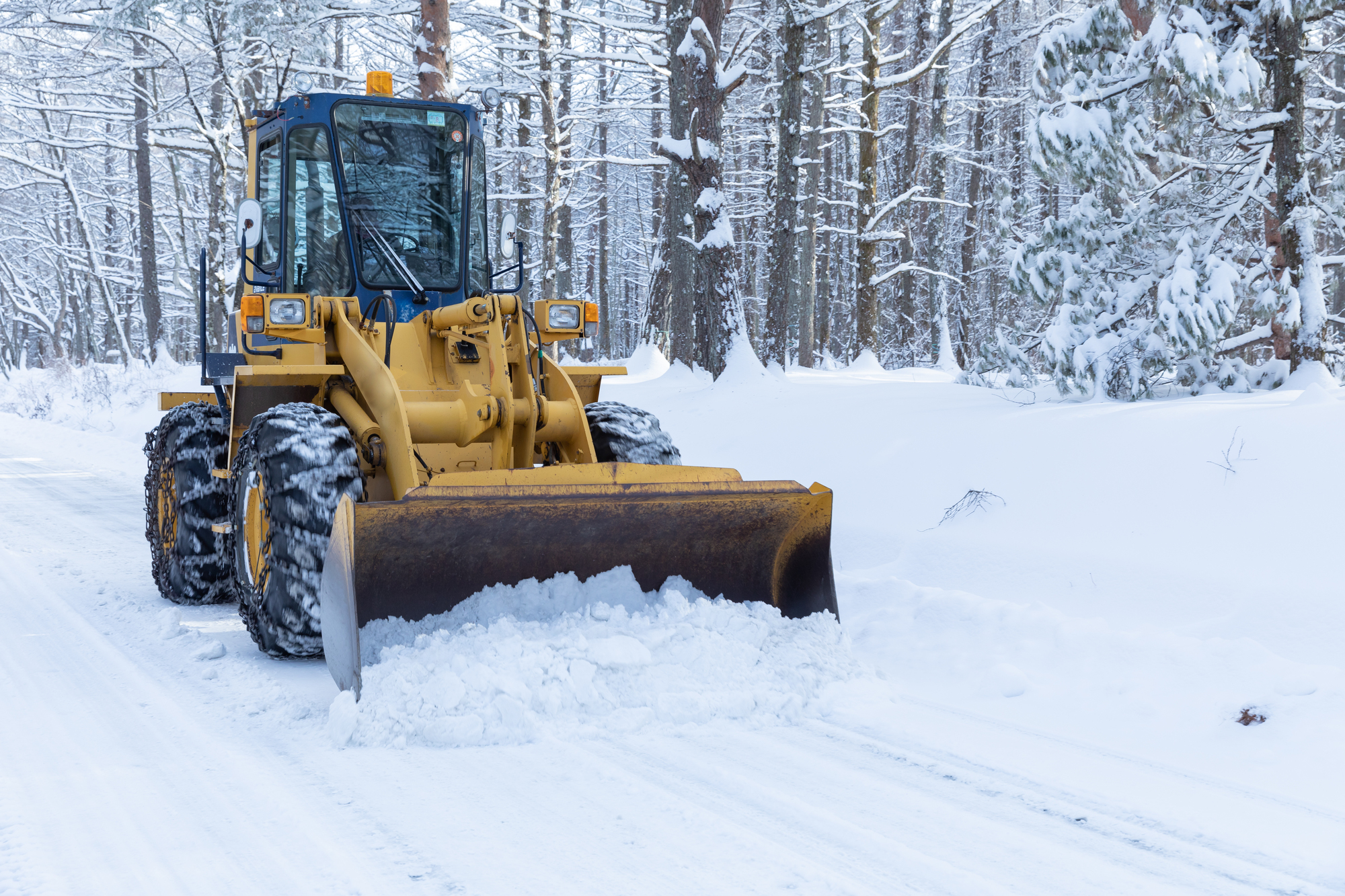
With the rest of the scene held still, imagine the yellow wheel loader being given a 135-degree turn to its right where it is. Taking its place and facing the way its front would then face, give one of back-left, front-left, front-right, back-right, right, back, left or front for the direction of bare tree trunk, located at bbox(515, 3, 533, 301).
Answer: right

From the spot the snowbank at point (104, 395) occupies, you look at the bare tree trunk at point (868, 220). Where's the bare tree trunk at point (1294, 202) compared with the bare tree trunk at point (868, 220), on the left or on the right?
right

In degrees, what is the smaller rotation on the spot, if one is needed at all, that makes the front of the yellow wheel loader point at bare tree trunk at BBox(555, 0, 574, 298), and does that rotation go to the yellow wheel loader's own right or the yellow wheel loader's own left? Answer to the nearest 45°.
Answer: approximately 135° to the yellow wheel loader's own left

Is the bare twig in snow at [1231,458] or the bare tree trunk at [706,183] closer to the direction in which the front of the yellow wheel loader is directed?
the bare twig in snow

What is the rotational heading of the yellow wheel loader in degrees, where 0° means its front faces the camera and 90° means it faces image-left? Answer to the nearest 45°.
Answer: approximately 315°

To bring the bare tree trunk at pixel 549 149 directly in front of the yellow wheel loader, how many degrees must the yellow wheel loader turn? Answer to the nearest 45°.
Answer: approximately 135° to its left

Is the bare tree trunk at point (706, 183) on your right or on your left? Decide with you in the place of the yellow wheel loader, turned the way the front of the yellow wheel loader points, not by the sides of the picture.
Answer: on your left

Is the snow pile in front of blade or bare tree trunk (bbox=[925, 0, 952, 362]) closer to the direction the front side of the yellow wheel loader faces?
the snow pile in front of blade

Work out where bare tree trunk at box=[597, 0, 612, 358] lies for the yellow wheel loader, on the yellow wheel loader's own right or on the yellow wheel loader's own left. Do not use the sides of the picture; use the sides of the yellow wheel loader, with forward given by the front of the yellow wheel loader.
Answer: on the yellow wheel loader's own left

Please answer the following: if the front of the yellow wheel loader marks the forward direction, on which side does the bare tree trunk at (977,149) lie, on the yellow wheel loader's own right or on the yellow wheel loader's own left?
on the yellow wheel loader's own left

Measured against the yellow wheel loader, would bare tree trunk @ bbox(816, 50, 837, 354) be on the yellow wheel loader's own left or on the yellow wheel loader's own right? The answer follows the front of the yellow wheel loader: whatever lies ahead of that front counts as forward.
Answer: on the yellow wheel loader's own left

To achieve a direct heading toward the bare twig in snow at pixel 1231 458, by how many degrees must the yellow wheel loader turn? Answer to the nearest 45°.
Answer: approximately 45° to its left

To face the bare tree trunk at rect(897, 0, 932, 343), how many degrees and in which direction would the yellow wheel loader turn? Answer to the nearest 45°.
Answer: approximately 90° to its left
